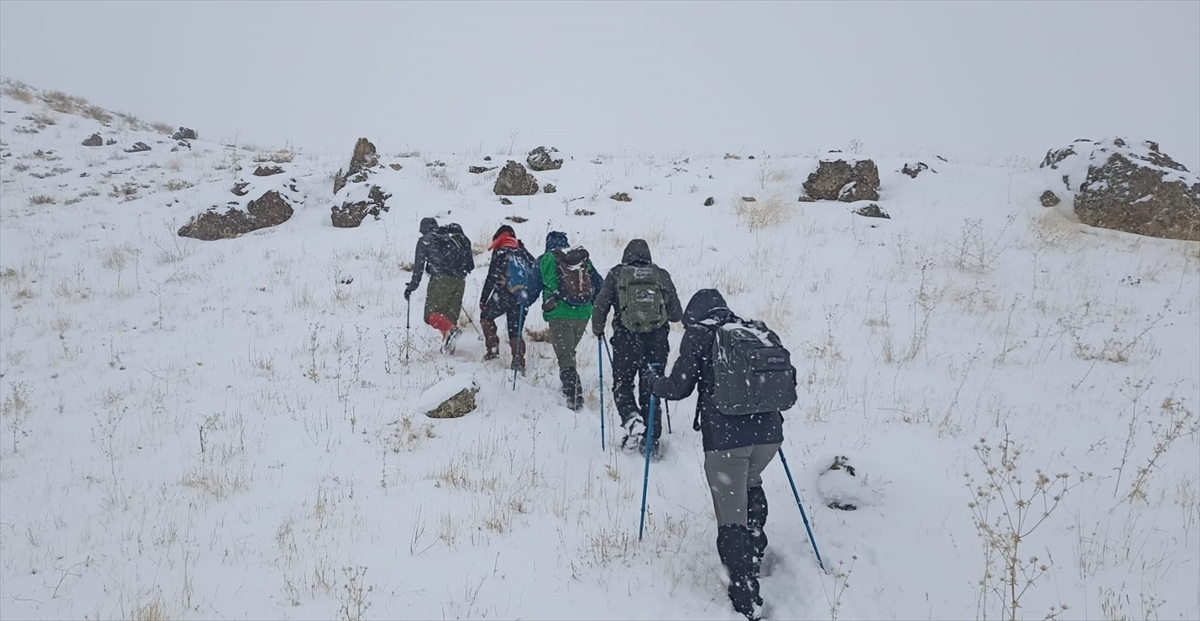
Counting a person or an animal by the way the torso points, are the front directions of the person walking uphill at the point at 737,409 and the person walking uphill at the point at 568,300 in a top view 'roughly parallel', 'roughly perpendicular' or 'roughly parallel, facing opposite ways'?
roughly parallel

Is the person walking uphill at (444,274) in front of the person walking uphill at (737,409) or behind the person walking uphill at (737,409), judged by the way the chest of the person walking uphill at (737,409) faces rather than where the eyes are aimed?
in front

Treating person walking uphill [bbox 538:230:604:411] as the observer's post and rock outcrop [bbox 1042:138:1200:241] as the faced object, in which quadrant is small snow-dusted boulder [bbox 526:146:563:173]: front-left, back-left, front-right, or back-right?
front-left

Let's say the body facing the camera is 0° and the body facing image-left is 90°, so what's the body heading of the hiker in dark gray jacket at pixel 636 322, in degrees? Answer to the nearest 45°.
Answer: approximately 180°

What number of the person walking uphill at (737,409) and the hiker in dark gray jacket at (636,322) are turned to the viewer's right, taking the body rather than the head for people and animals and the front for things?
0

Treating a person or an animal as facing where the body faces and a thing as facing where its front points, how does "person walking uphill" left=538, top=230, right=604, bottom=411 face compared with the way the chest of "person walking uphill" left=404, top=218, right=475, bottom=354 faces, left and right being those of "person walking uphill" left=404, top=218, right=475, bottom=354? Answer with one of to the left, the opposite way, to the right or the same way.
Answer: the same way

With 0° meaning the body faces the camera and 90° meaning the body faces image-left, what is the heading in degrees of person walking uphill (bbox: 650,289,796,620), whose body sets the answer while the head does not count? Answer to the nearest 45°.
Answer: approximately 135°

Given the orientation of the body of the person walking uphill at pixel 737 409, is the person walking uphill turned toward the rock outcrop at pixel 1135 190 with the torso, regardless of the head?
no

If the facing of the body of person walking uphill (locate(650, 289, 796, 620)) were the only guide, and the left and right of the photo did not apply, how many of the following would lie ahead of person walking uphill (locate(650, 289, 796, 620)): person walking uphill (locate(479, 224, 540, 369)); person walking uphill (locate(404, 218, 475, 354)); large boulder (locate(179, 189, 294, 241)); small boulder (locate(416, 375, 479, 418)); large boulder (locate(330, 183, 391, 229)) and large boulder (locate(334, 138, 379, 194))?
6

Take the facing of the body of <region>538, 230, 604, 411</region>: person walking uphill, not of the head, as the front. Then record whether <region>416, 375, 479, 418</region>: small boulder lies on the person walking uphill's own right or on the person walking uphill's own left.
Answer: on the person walking uphill's own left

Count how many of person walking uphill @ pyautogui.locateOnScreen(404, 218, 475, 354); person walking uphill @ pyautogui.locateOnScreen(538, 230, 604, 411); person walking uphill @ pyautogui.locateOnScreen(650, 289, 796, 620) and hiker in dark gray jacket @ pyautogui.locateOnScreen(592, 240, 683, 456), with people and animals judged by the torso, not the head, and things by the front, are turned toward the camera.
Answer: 0

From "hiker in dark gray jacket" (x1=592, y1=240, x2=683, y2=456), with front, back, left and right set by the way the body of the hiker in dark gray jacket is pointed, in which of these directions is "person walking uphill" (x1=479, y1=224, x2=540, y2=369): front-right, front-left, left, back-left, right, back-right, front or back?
front-left

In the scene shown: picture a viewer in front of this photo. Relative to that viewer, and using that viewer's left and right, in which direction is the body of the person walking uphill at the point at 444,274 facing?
facing away from the viewer and to the left of the viewer

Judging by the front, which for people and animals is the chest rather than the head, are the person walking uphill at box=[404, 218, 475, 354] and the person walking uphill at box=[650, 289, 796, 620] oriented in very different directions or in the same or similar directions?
same or similar directions

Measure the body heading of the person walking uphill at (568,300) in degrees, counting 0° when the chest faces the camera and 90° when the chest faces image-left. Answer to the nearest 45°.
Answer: approximately 135°

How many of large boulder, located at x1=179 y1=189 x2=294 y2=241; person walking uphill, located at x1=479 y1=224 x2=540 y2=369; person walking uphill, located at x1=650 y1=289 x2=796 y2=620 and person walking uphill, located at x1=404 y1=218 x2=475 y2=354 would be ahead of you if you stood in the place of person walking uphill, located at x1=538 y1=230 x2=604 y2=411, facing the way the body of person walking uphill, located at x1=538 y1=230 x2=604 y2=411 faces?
3

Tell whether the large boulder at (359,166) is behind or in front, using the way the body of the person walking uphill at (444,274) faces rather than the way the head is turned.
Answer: in front

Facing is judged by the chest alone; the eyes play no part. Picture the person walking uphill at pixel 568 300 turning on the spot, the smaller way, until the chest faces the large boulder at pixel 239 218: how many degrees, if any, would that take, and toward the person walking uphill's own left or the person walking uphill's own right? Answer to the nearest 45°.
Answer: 0° — they already face it

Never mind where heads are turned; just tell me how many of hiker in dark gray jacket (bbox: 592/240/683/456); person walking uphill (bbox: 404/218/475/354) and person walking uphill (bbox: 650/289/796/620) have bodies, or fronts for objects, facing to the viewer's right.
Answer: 0
